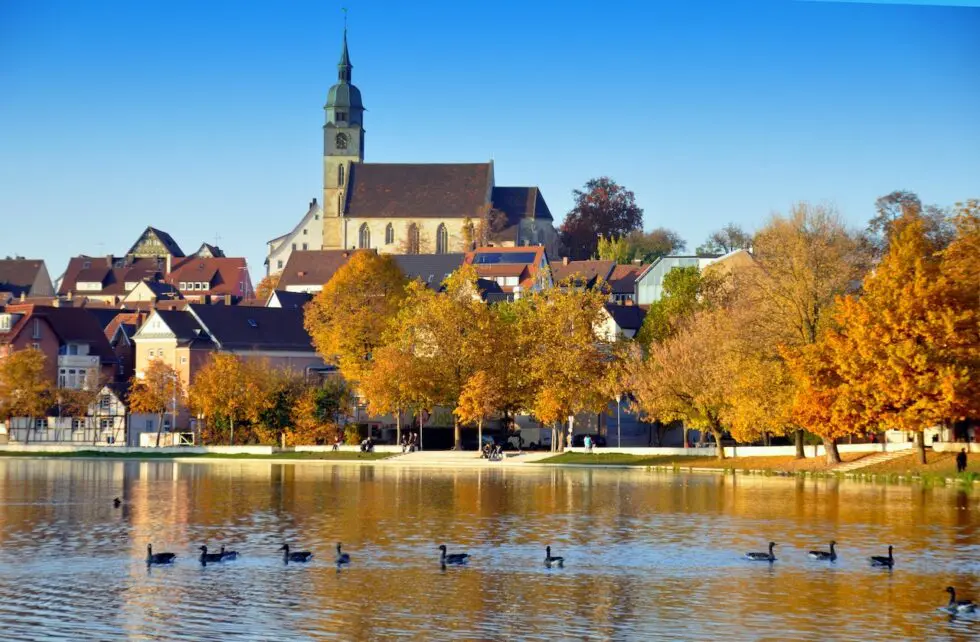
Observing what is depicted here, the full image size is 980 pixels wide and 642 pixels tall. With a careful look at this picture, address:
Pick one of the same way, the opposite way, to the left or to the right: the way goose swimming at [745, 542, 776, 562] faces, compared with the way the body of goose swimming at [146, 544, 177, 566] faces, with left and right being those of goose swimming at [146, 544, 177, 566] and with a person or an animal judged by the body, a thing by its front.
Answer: the opposite way

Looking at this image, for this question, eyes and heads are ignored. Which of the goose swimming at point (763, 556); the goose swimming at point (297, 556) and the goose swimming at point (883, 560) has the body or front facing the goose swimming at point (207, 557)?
the goose swimming at point (297, 556)

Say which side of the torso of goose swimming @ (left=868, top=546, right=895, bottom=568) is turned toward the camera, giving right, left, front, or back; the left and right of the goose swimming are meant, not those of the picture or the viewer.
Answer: right

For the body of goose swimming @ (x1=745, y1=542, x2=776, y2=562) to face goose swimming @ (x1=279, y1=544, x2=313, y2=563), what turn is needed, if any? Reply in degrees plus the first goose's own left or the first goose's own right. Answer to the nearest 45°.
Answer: approximately 180°

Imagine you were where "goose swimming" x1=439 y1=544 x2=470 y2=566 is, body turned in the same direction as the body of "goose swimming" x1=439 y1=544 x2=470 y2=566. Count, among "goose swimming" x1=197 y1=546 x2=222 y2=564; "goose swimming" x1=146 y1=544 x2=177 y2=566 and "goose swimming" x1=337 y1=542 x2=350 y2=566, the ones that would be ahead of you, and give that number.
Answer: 3

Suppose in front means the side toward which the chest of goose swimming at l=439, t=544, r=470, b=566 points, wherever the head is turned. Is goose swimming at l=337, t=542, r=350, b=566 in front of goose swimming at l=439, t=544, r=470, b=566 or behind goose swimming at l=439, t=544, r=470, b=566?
in front

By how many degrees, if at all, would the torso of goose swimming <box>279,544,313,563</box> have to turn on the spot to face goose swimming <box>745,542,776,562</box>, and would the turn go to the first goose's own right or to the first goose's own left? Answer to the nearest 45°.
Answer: approximately 180°

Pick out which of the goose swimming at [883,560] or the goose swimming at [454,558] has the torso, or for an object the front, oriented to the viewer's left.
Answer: the goose swimming at [454,558]

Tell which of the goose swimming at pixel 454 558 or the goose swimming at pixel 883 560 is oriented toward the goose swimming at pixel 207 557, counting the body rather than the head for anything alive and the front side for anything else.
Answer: the goose swimming at pixel 454 558

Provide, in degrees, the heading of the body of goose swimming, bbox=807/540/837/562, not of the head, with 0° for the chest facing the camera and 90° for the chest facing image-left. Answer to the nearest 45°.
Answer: approximately 270°

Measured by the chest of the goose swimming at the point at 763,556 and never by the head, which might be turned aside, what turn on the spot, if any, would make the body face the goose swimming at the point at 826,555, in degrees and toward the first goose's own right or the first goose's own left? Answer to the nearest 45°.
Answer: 0° — it already faces it

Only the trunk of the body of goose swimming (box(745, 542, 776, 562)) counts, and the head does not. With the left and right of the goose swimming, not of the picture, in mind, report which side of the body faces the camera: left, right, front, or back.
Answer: right

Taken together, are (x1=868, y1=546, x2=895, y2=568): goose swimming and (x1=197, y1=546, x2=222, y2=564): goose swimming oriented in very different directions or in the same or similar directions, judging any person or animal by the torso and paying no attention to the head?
very different directions

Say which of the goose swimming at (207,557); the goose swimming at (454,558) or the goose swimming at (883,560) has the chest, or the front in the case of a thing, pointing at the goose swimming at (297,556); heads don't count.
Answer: the goose swimming at (454,558)

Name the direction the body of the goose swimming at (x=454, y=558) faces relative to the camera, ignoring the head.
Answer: to the viewer's left

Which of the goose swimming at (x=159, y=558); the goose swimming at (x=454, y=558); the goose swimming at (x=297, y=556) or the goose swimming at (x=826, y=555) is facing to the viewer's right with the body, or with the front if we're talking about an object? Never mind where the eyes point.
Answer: the goose swimming at (x=826, y=555)

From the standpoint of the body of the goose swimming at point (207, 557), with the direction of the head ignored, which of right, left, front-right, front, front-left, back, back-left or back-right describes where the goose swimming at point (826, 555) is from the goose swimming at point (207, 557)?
back

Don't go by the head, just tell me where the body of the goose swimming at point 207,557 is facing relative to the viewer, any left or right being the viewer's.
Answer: facing to the left of the viewer

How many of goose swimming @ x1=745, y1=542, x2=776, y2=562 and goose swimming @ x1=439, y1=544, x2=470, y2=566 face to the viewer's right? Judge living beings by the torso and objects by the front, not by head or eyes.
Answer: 1

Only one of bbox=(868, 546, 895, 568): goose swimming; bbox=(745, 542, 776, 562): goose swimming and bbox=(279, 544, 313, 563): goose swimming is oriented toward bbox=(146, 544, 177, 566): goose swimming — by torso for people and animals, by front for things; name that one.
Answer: bbox=(279, 544, 313, 563): goose swimming

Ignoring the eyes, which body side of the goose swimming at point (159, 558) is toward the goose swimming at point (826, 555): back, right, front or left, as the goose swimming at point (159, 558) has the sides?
back
